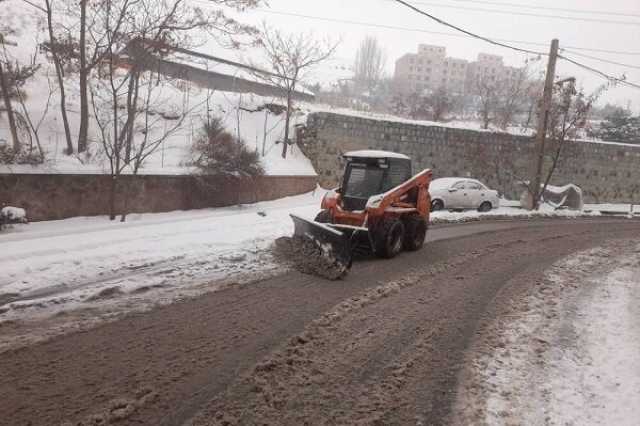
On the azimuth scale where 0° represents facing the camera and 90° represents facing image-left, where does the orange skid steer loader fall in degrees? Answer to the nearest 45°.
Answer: approximately 45°

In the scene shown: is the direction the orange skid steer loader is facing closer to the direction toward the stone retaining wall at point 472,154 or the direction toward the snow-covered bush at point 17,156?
the snow-covered bush

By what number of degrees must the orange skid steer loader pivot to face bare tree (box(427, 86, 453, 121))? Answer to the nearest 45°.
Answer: approximately 135° to its right

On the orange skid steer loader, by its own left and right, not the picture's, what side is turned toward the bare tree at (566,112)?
back

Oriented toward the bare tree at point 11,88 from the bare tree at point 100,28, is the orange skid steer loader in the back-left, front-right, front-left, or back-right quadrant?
back-left

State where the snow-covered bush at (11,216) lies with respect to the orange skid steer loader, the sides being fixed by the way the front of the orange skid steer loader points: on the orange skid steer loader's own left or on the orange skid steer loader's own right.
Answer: on the orange skid steer loader's own right

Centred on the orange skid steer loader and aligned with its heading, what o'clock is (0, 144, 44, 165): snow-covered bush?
The snow-covered bush is roughly at 2 o'clock from the orange skid steer loader.

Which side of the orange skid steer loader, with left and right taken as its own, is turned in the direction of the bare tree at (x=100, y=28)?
right

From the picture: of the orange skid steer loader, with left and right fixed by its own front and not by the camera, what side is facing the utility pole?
back

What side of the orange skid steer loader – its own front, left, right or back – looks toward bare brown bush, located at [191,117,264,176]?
right

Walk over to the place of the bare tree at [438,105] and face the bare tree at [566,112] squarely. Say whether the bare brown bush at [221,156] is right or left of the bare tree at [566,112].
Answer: right
